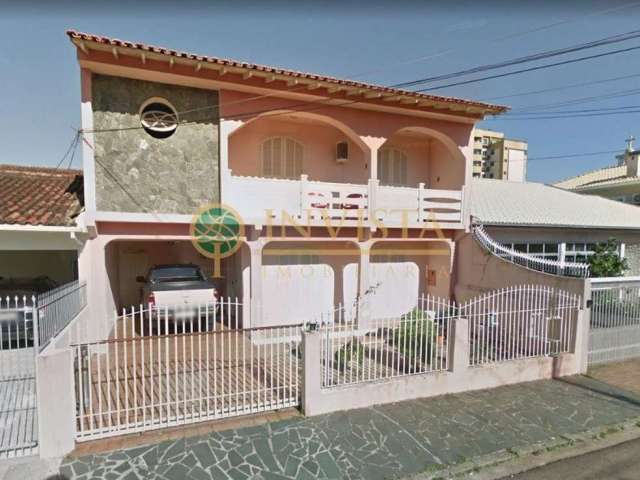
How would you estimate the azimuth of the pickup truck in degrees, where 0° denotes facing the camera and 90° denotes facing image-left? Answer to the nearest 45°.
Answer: approximately 180°

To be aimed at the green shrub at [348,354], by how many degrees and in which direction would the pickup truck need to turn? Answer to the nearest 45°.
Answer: approximately 135° to its right

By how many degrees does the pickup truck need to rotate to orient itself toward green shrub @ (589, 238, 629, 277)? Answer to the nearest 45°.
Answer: approximately 90° to its right

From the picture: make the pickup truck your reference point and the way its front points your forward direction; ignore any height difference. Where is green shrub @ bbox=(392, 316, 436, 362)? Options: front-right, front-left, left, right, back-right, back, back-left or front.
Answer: back-right

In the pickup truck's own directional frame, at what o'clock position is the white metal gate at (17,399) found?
The white metal gate is roughly at 7 o'clock from the pickup truck.

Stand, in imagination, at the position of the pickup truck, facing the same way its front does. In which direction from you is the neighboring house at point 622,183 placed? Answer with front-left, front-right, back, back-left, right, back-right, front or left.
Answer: right

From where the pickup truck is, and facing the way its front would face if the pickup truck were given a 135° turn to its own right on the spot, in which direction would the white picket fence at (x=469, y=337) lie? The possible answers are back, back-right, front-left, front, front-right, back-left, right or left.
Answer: front

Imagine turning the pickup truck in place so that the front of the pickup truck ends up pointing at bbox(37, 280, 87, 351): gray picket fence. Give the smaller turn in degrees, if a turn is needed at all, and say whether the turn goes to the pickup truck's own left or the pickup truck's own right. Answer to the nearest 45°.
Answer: approximately 135° to the pickup truck's own left

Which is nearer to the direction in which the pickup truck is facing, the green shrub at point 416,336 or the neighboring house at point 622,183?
the neighboring house

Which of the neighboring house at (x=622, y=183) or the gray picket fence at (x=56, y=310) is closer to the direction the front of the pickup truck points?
the neighboring house

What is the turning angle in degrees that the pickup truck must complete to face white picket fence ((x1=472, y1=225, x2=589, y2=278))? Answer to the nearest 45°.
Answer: approximately 90° to its right

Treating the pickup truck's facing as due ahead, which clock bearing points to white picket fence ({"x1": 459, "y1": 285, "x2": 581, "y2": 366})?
The white picket fence is roughly at 4 o'clock from the pickup truck.

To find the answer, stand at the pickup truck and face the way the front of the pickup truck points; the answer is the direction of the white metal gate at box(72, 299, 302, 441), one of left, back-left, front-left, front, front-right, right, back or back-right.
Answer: back
